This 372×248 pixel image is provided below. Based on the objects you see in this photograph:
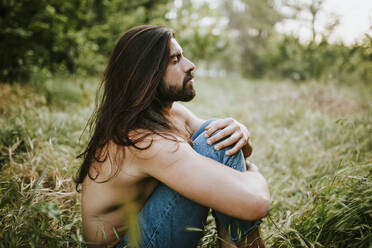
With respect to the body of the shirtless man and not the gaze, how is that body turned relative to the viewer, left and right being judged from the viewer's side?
facing to the right of the viewer

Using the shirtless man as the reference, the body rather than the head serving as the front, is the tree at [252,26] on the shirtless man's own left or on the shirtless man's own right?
on the shirtless man's own left

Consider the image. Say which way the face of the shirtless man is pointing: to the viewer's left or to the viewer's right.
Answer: to the viewer's right
